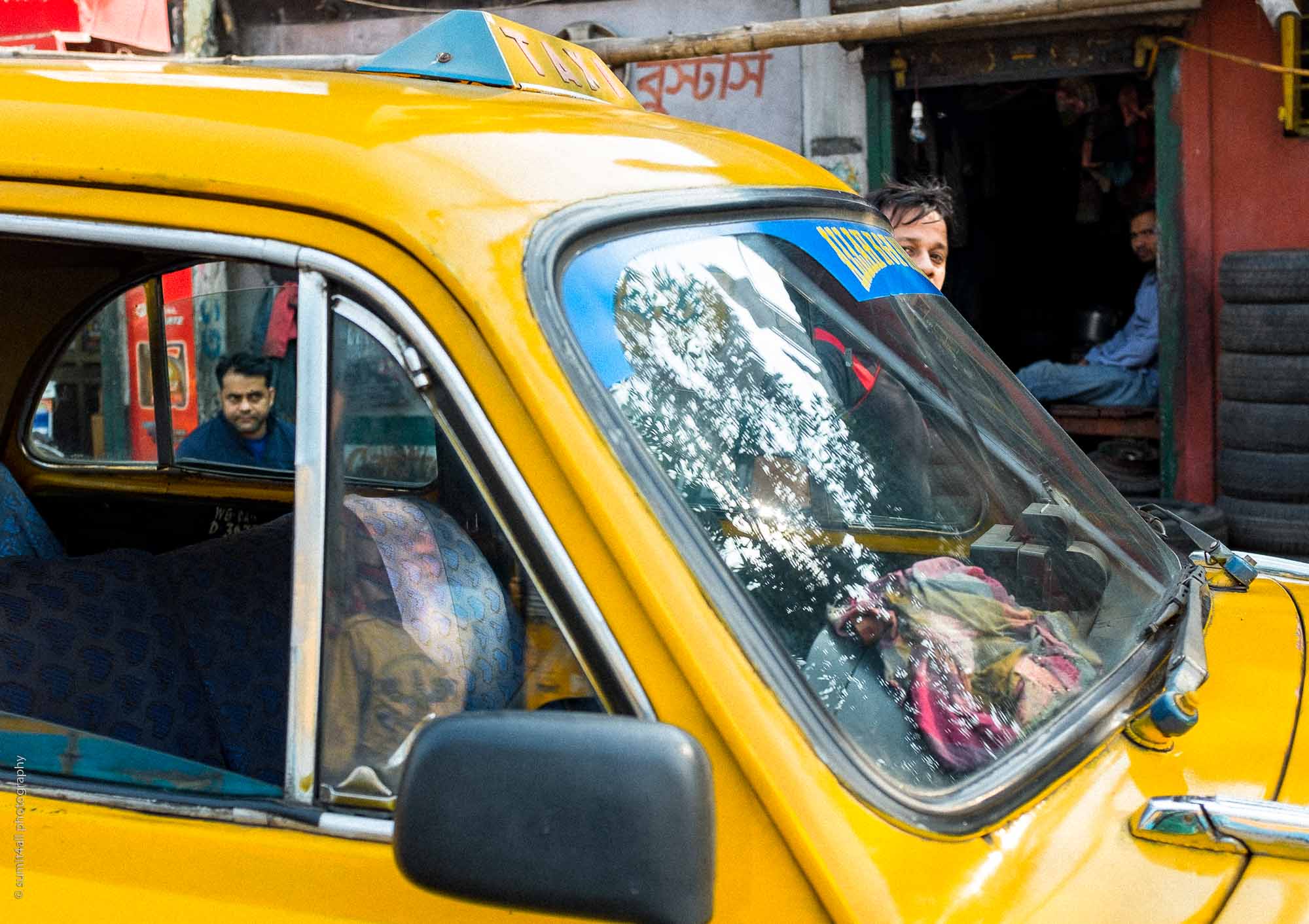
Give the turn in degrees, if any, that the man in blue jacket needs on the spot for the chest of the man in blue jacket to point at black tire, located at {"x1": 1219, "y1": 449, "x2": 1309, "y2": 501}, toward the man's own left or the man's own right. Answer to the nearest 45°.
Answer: approximately 135° to the man's own left

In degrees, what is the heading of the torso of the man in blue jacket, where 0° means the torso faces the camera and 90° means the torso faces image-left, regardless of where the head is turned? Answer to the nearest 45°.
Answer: approximately 0°

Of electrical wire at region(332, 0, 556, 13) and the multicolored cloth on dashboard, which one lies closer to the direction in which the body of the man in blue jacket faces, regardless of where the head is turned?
the multicolored cloth on dashboard

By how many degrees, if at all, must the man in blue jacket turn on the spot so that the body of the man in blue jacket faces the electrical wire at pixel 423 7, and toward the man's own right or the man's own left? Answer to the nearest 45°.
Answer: approximately 180°
